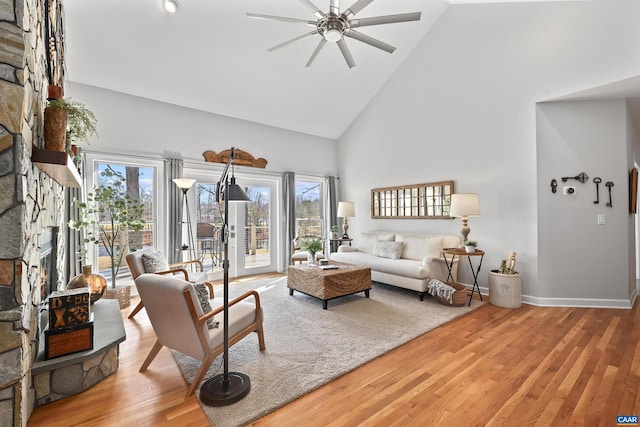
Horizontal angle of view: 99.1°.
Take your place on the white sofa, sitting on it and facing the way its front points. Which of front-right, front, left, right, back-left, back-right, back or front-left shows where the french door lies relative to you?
front-right

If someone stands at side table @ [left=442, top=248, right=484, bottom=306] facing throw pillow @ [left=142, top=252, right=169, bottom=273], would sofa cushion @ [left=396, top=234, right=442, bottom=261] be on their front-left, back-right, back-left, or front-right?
front-right

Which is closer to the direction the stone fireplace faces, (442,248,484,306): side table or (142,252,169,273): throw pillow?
the side table

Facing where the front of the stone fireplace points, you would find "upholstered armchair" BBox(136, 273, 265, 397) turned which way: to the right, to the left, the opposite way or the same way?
the same way

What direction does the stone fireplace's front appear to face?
to the viewer's right

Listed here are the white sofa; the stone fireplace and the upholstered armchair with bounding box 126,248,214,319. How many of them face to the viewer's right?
2

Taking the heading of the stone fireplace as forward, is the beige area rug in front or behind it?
in front

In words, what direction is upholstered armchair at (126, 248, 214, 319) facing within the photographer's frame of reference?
facing to the right of the viewer

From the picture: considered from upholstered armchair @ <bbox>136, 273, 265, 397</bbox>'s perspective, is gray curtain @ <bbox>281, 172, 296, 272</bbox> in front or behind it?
in front

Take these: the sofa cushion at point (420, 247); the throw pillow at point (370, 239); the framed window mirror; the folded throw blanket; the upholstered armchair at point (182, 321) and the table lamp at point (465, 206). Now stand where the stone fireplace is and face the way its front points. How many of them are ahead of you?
6

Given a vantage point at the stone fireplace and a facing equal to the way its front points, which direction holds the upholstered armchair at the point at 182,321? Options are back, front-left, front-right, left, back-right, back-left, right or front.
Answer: front

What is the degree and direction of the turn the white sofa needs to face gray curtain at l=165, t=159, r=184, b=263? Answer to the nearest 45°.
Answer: approximately 45° to its right

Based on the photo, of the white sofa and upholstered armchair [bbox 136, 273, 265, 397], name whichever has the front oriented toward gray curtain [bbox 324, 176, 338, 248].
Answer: the upholstered armchair

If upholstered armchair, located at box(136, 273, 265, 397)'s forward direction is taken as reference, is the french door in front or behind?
in front

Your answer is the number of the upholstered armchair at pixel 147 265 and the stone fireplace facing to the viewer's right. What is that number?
2

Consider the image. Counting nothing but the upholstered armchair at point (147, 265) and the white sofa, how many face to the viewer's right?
1

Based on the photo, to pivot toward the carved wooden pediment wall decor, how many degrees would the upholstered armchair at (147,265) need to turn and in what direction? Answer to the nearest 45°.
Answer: approximately 45° to its left

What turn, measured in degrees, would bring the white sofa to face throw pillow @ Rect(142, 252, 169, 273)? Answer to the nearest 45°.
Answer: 0° — it already faces it

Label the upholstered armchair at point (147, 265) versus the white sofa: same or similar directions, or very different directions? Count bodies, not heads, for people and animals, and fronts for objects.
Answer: very different directions

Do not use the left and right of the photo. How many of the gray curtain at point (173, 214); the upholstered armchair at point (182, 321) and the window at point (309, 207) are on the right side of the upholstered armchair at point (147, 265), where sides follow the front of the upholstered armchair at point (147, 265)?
1

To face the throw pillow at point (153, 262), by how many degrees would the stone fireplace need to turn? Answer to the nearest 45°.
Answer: approximately 45° to its left
